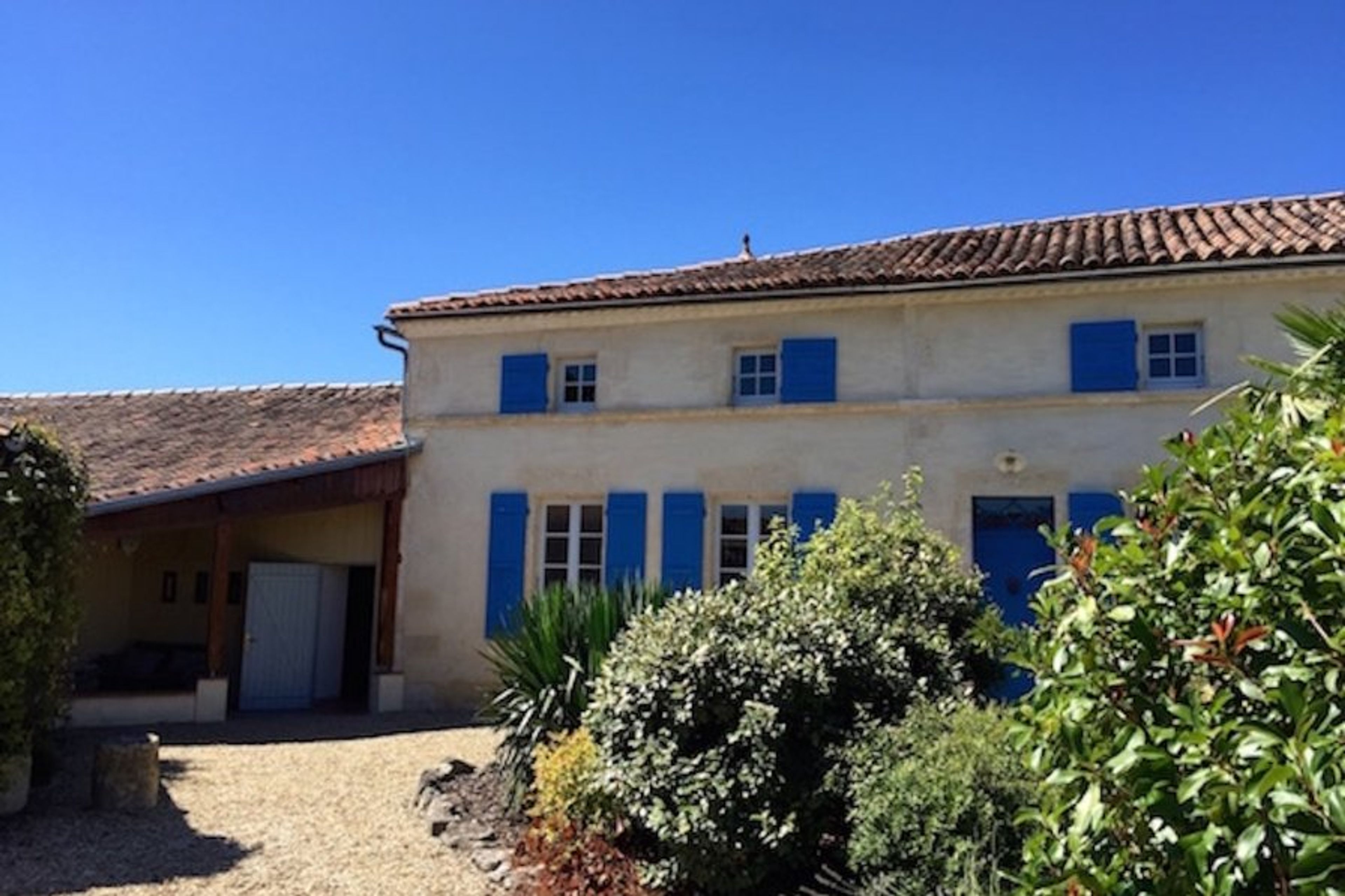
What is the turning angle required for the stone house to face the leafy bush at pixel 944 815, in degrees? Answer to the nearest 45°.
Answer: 0° — it already faces it

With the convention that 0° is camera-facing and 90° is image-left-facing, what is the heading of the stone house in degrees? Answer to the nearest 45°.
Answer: approximately 0°

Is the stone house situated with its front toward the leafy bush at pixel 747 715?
yes
